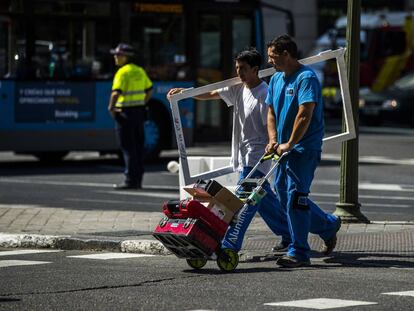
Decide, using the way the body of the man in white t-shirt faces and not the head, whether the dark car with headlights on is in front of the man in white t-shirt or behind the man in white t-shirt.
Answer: behind

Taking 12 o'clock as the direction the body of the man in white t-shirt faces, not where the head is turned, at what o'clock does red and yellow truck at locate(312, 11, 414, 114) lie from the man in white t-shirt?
The red and yellow truck is roughly at 5 o'clock from the man in white t-shirt.

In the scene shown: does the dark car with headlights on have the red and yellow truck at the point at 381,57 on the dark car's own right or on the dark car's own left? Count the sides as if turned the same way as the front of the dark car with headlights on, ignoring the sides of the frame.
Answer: on the dark car's own right

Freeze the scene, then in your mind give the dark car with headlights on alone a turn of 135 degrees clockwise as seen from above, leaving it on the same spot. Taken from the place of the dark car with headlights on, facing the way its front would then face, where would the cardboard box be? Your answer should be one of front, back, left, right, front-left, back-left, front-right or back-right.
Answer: back

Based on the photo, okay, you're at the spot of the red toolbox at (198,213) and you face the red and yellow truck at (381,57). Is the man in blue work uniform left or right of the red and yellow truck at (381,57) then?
right

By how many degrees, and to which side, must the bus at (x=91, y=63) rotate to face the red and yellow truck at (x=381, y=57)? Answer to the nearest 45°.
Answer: approximately 45° to its left

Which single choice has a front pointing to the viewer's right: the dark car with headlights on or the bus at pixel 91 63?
the bus

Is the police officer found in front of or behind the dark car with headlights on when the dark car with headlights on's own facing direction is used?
in front

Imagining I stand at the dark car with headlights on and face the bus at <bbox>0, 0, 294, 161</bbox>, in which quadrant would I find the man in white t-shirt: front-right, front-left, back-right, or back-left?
front-left

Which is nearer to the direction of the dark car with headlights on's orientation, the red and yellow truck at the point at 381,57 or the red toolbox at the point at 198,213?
the red toolbox

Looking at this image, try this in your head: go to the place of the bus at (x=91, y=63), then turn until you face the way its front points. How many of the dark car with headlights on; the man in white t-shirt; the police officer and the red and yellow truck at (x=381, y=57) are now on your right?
2
